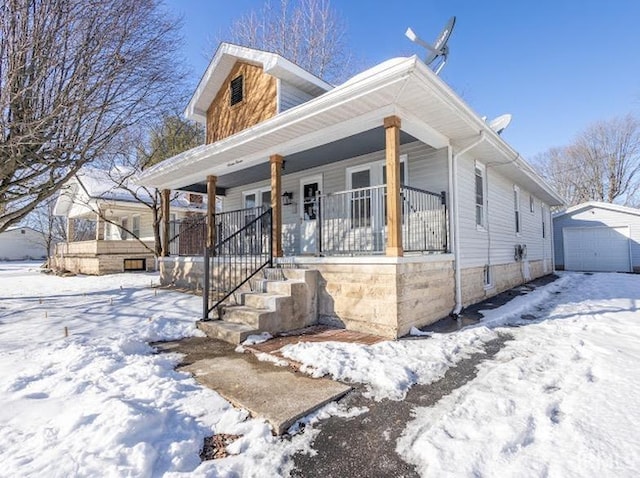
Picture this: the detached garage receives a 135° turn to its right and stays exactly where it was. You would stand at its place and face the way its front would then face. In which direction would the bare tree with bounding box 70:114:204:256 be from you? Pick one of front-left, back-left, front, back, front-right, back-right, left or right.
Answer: left

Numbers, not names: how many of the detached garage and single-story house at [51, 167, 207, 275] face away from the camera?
0

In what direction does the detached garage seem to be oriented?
toward the camera

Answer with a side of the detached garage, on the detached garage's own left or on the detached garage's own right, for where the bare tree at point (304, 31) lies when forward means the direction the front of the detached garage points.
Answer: on the detached garage's own right

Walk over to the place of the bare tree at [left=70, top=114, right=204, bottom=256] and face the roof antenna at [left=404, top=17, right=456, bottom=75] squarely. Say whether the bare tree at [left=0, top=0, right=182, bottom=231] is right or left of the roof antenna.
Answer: right

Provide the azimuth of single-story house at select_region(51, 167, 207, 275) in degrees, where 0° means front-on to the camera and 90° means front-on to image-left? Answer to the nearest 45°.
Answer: approximately 45°

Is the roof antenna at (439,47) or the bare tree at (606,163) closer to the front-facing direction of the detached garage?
the roof antenna

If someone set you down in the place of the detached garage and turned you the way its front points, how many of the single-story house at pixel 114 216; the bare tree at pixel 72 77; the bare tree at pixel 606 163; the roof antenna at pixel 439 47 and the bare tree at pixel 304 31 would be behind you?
1

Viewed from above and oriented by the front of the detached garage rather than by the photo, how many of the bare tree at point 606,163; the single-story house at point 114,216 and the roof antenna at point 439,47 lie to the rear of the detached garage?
1

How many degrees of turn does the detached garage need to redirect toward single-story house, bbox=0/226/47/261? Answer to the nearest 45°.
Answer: approximately 90° to its right

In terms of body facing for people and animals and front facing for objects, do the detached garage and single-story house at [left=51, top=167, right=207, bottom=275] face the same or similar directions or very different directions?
same or similar directions

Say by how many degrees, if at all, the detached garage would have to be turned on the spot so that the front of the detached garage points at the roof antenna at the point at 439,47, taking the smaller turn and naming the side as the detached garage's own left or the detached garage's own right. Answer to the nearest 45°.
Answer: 0° — it already faces it

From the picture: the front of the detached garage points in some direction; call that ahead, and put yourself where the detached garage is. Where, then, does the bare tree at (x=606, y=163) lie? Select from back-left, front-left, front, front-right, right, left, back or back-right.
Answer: back

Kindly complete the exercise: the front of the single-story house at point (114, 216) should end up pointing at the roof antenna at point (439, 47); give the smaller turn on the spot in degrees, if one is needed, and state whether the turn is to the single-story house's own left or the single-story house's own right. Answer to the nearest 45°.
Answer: approximately 90° to the single-story house's own left

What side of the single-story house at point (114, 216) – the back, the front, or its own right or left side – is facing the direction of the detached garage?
left
